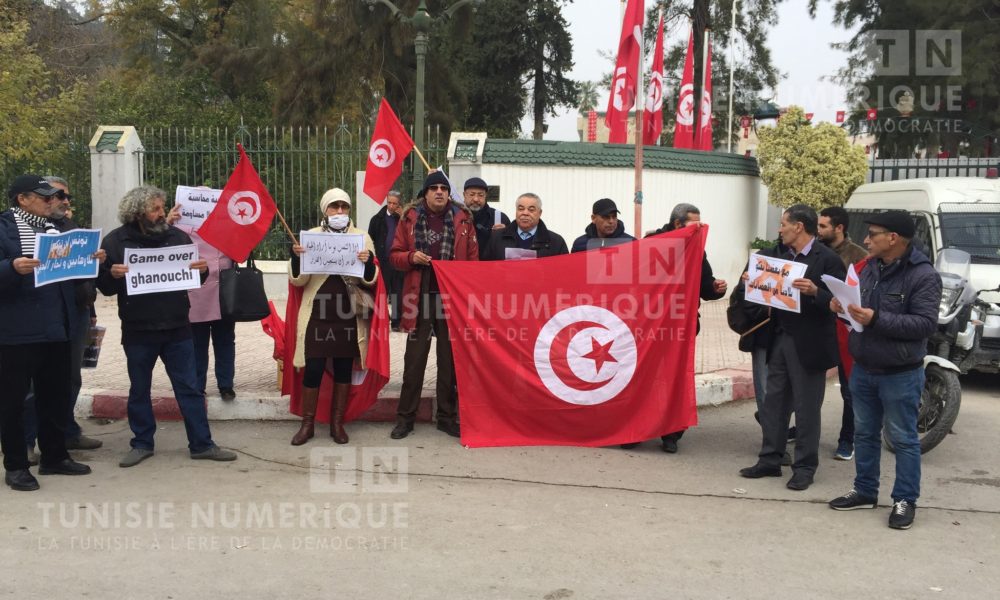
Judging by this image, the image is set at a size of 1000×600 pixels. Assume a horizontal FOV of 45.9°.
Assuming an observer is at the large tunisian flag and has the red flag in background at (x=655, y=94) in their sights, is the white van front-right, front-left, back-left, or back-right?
front-right

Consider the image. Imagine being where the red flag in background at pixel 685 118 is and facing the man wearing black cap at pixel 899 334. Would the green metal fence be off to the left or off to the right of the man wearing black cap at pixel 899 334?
right

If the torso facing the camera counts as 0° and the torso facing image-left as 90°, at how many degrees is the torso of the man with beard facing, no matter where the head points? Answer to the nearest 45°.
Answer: approximately 0°

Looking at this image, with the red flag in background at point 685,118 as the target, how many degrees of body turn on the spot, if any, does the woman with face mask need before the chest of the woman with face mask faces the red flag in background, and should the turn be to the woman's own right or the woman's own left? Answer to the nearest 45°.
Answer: approximately 135° to the woman's own left

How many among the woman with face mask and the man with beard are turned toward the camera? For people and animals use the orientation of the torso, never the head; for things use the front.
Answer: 2

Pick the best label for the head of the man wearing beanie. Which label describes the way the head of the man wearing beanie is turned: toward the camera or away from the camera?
toward the camera

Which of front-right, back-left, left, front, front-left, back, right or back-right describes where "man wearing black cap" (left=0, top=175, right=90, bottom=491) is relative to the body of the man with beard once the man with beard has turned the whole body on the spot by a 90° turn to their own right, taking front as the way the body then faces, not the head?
front-left

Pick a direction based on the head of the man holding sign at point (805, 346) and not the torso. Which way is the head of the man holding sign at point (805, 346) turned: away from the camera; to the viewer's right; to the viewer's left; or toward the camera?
to the viewer's left

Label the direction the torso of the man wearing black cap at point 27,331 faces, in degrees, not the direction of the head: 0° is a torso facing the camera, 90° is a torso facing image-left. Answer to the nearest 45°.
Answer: approximately 315°

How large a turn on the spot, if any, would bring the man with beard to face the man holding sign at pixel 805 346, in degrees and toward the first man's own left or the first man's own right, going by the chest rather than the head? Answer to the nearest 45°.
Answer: approximately 45° to the first man's own left

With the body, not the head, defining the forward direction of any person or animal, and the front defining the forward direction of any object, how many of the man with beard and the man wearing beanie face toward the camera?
2

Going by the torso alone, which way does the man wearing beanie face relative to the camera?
toward the camera

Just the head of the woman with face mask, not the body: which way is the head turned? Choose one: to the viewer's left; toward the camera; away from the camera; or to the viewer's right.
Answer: toward the camera

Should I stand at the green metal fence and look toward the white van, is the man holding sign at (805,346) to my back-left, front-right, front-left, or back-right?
front-right

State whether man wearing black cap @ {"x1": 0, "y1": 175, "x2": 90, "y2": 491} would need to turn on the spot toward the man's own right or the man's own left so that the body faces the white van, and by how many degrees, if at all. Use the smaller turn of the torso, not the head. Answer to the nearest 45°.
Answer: approximately 45° to the man's own left

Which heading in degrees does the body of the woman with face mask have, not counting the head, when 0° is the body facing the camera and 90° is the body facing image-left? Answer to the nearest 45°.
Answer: approximately 0°
